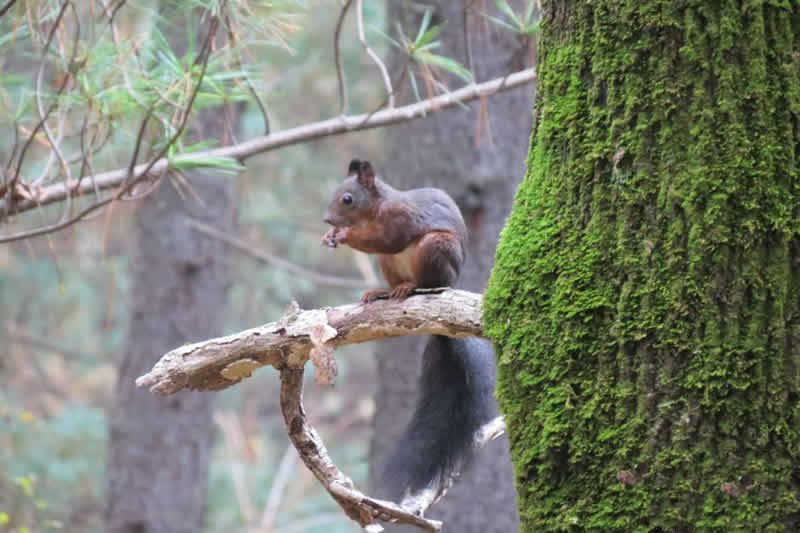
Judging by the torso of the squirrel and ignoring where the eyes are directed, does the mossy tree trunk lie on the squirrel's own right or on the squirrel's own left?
on the squirrel's own left

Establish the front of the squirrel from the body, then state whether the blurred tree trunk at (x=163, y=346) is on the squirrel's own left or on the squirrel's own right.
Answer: on the squirrel's own right

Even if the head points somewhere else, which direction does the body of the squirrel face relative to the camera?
to the viewer's left

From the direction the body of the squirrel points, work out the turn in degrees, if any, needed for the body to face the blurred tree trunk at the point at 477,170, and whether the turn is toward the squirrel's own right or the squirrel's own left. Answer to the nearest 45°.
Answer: approximately 90° to the squirrel's own right
